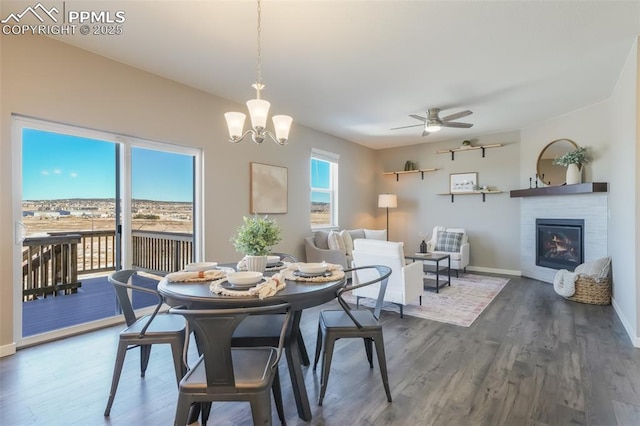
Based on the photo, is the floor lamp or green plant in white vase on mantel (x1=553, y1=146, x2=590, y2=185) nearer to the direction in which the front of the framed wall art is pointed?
the green plant in white vase on mantel

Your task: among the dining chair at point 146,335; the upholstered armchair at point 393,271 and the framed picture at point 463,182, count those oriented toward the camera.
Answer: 1

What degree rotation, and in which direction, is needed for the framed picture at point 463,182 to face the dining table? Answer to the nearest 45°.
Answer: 0° — it already faces it

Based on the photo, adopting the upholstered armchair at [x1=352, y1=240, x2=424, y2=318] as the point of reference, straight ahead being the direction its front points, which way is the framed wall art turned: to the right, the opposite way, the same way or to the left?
to the right

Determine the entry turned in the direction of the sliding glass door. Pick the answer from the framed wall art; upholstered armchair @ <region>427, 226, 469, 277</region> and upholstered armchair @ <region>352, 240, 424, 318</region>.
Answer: upholstered armchair @ <region>427, 226, 469, 277</region>

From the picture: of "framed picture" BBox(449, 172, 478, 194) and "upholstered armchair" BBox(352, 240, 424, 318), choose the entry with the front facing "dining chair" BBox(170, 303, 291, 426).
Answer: the framed picture

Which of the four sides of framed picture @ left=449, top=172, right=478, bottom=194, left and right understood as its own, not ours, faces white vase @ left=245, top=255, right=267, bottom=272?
front

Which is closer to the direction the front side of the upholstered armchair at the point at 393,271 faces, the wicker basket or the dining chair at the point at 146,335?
the wicker basket

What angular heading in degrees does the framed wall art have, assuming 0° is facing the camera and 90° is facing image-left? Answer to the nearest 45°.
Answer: approximately 315°

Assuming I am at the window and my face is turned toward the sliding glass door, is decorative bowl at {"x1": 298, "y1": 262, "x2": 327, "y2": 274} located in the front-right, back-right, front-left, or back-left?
front-left

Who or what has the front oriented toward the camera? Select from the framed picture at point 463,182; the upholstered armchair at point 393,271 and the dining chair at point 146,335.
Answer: the framed picture

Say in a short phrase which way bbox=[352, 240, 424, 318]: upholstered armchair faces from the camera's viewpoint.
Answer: facing away from the viewer and to the right of the viewer

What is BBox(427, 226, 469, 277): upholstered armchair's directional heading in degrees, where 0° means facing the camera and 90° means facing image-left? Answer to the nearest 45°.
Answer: approximately 45°

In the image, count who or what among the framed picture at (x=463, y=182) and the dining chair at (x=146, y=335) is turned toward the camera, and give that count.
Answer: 1

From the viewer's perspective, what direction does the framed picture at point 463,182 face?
toward the camera

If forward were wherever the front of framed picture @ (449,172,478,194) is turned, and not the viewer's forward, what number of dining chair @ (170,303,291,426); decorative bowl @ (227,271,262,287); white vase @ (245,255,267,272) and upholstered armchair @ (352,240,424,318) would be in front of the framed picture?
4

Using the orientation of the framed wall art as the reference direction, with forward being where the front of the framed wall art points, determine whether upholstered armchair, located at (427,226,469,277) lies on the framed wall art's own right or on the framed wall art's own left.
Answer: on the framed wall art's own left

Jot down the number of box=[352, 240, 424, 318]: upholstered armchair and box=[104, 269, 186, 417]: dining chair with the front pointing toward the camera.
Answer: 0

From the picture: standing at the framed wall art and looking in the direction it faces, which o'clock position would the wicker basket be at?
The wicker basket is roughly at 11 o'clock from the framed wall art.

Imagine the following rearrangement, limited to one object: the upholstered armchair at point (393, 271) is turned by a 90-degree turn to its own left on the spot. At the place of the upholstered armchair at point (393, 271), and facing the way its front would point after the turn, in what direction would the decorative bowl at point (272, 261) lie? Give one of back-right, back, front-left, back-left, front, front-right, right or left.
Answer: left

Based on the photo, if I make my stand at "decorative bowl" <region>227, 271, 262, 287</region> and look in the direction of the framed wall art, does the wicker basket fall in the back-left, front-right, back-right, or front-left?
front-right
